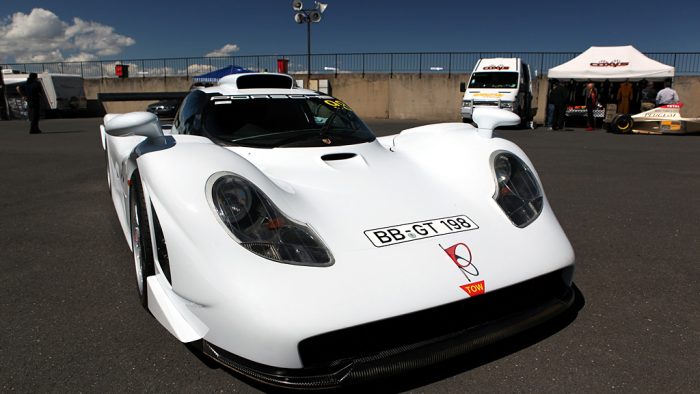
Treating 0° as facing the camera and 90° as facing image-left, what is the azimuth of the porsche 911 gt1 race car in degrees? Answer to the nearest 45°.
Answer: approximately 315°
